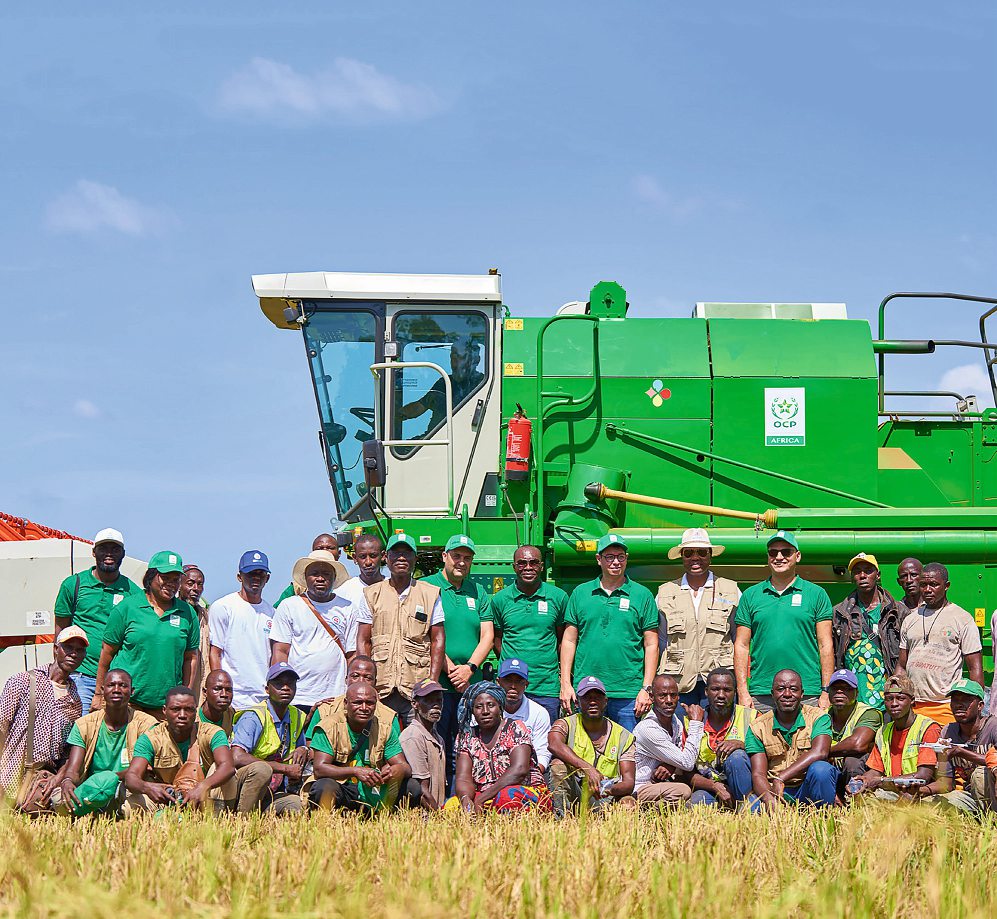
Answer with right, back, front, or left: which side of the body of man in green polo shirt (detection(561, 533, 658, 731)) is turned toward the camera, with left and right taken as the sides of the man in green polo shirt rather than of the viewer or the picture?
front

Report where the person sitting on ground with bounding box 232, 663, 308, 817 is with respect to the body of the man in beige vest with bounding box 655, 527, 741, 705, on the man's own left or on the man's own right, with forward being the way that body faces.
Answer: on the man's own right

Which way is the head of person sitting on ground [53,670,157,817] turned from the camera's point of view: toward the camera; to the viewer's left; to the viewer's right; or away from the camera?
toward the camera

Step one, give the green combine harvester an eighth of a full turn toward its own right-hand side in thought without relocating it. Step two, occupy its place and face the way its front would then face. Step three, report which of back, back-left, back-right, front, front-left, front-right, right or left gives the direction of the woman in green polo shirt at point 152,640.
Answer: left

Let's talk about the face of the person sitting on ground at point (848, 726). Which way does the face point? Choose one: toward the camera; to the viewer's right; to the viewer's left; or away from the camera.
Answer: toward the camera

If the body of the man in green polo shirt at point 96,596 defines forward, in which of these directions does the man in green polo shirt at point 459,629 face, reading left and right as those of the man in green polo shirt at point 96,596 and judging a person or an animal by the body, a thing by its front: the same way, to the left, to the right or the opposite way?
the same way

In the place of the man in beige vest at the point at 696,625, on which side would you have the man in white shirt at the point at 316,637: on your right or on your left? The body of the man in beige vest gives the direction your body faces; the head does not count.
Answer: on your right

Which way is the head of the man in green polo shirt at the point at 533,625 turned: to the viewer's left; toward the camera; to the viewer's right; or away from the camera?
toward the camera

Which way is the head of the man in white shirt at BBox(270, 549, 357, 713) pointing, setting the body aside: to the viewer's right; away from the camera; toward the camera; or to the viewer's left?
toward the camera

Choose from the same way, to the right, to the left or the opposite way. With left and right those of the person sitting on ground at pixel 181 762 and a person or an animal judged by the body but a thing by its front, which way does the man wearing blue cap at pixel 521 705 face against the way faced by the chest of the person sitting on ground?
the same way

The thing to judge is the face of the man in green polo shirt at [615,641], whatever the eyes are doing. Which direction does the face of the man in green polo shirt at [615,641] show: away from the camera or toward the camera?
toward the camera

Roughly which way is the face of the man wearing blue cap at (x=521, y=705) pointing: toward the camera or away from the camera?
toward the camera

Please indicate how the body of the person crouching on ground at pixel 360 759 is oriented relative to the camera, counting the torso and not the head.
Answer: toward the camera

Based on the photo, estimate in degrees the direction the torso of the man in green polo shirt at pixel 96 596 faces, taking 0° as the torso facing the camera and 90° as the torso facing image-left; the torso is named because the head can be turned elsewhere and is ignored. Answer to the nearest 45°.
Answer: approximately 0°

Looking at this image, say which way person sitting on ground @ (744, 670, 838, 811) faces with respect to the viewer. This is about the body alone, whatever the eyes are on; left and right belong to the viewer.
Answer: facing the viewer

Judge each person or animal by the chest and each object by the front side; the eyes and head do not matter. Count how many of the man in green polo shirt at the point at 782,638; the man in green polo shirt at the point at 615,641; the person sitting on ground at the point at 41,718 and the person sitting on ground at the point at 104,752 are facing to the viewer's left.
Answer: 0

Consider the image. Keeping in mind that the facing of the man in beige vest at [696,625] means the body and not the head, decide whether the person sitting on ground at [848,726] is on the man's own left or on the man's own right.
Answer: on the man's own left

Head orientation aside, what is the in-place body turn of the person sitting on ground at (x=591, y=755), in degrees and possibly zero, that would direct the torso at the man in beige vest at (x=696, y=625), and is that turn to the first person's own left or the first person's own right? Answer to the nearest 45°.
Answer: approximately 135° to the first person's own left

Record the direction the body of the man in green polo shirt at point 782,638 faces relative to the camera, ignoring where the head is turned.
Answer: toward the camera
